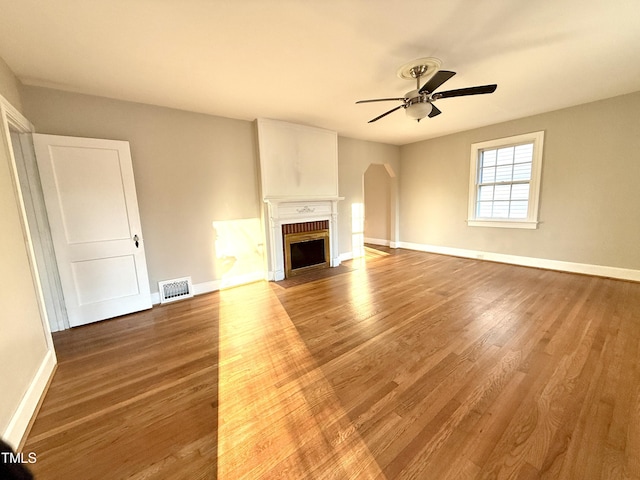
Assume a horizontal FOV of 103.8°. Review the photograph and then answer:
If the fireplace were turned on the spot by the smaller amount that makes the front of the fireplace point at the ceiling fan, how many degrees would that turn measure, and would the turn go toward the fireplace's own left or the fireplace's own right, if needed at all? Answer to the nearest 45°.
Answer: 0° — it already faces it

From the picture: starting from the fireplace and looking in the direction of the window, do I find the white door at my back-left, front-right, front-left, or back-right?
back-right

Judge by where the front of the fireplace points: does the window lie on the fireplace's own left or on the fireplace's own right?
on the fireplace's own left

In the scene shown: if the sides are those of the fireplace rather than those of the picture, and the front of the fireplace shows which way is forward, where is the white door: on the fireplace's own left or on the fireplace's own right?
on the fireplace's own right

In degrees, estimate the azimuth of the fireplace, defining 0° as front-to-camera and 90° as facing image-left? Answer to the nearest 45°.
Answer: approximately 315°

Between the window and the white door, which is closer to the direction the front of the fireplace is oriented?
the window

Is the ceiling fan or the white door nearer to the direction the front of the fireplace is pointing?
the ceiling fan

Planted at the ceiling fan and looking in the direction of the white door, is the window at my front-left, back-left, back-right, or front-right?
back-right
